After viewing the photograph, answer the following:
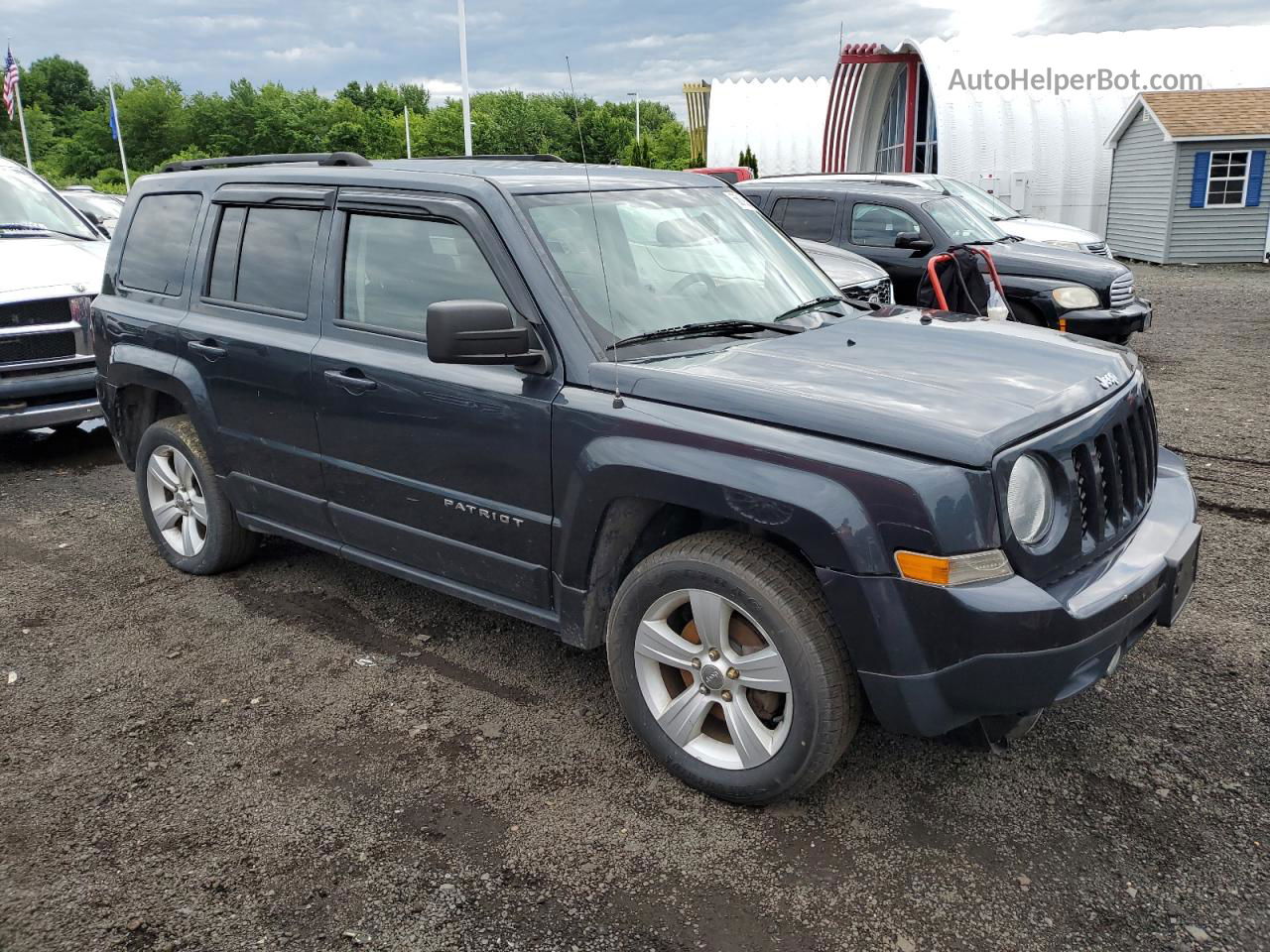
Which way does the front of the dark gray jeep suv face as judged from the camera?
facing the viewer and to the right of the viewer

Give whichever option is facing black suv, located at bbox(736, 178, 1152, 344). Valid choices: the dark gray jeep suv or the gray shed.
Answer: the gray shed

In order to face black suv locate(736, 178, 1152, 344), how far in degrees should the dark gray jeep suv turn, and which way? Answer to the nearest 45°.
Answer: approximately 135° to its left

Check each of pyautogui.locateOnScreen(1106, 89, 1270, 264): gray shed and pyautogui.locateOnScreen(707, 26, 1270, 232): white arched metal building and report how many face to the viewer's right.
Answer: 0

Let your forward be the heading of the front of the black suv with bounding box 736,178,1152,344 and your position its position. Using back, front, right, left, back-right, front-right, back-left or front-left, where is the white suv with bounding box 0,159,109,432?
right

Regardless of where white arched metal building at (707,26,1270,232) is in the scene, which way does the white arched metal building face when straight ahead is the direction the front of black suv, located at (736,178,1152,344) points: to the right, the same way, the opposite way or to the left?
to the right

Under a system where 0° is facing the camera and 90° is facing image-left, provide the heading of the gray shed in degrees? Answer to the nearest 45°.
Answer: approximately 0°

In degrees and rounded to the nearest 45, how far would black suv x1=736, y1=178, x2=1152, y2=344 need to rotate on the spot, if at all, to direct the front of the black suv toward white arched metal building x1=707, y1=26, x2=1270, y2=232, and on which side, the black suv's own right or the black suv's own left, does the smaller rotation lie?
approximately 135° to the black suv's own left

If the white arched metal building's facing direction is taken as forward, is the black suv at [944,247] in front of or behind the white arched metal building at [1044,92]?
in front

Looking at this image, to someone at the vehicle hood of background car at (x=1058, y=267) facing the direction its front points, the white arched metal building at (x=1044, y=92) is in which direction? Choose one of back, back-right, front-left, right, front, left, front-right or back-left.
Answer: back-left

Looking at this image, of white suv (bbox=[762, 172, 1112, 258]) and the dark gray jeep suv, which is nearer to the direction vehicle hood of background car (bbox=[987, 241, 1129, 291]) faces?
the dark gray jeep suv

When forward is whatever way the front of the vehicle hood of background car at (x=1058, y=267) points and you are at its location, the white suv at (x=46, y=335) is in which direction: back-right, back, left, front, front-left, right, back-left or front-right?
right

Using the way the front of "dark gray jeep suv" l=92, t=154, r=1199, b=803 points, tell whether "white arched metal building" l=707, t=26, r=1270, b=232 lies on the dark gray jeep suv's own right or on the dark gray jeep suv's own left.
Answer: on the dark gray jeep suv's own left
